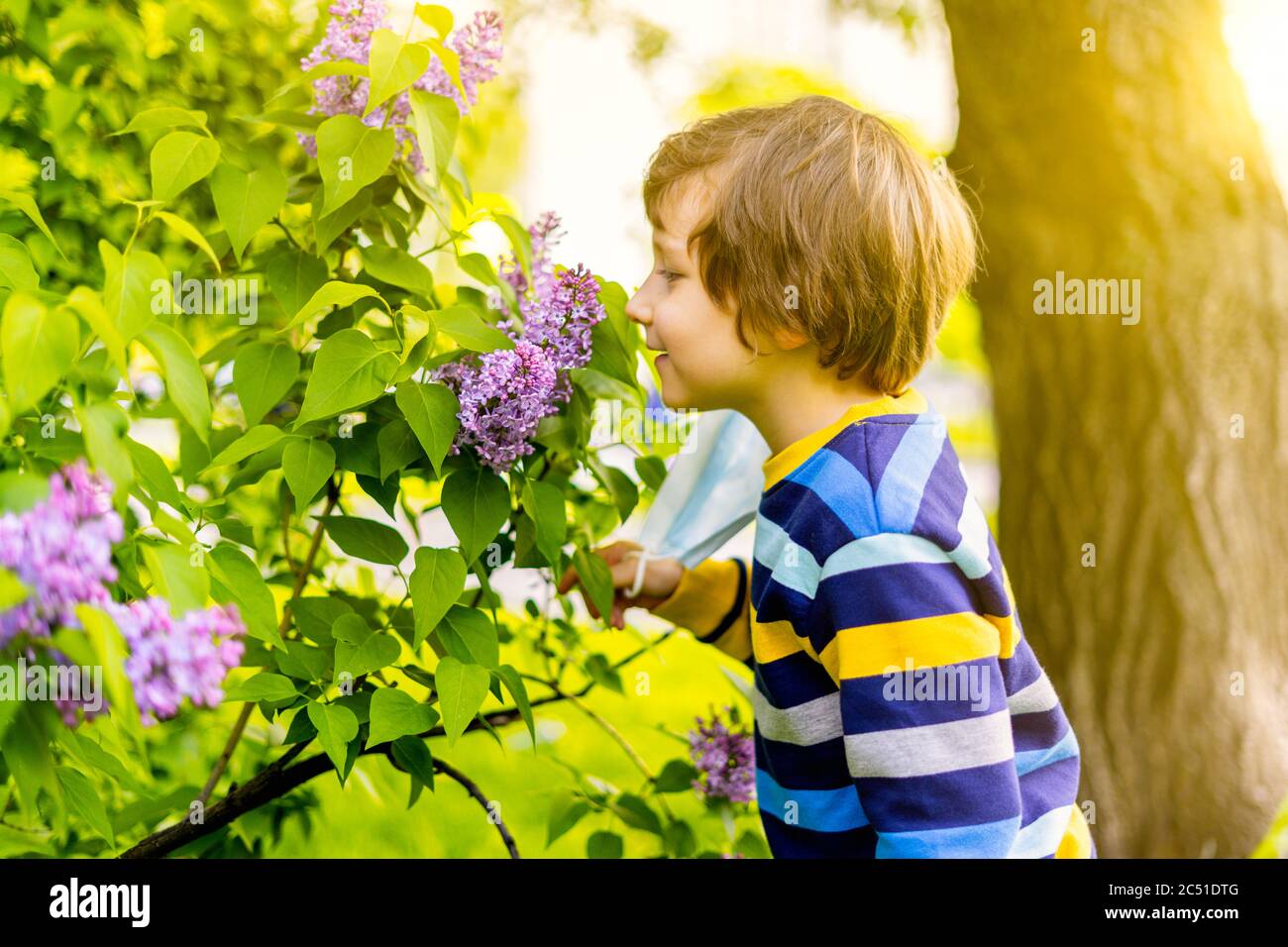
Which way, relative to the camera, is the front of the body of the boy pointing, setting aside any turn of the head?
to the viewer's left

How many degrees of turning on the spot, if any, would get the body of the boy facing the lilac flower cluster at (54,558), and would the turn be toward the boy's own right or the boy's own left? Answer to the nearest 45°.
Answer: approximately 45° to the boy's own left

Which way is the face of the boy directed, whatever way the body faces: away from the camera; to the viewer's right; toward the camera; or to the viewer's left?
to the viewer's left

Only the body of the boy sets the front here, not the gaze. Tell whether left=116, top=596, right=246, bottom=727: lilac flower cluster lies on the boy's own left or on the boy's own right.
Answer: on the boy's own left
